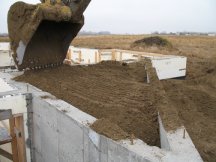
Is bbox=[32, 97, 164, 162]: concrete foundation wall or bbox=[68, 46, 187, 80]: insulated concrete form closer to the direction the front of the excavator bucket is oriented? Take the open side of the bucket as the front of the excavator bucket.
the concrete foundation wall

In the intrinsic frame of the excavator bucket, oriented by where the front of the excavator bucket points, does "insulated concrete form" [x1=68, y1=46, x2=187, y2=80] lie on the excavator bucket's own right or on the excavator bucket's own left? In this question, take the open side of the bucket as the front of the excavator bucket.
on the excavator bucket's own left

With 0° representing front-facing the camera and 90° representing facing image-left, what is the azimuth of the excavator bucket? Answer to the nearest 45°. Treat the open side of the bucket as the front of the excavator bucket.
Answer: approximately 315°

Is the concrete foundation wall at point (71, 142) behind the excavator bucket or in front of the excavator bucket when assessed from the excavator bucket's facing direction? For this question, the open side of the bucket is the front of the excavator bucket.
in front

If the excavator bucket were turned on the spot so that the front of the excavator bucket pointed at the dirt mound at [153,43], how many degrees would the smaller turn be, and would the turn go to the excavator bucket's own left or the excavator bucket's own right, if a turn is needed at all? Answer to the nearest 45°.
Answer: approximately 90° to the excavator bucket's own left
